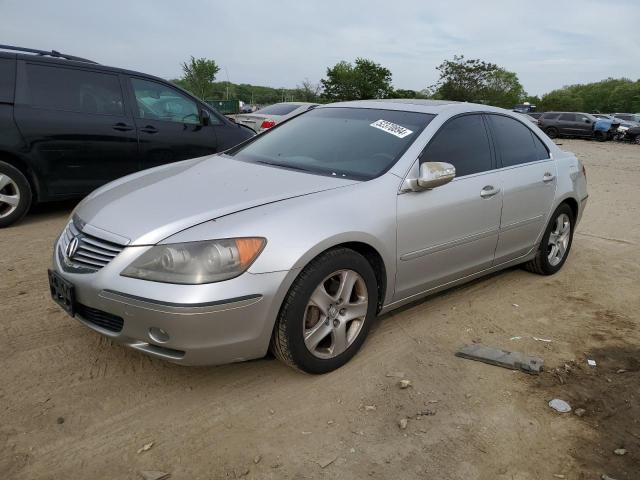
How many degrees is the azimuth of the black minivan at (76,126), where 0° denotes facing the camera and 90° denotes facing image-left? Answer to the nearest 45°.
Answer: approximately 270°

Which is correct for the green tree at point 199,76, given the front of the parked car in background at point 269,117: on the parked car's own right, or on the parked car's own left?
on the parked car's own left

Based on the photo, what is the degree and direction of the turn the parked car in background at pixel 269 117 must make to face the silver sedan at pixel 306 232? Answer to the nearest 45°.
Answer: approximately 135° to its right

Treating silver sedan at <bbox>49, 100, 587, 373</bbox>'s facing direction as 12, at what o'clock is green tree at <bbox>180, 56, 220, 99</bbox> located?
The green tree is roughly at 4 o'clock from the silver sedan.

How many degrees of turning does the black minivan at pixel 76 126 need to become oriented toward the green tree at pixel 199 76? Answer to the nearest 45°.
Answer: approximately 90° to its left

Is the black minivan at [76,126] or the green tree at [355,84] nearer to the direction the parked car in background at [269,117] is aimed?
the green tree

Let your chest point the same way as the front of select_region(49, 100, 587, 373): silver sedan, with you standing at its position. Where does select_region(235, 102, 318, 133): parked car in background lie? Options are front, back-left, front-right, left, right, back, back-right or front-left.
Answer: back-right

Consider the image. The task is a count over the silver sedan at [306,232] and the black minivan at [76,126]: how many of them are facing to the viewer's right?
1

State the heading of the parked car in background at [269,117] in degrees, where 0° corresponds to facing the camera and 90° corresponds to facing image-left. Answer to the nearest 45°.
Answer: approximately 225°

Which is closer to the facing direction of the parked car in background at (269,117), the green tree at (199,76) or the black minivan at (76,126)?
the green tree

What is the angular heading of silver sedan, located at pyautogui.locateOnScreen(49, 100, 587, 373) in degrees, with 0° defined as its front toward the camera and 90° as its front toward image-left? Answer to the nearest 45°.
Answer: approximately 45°
